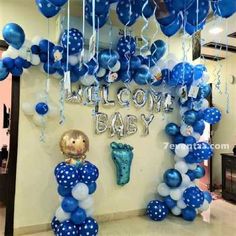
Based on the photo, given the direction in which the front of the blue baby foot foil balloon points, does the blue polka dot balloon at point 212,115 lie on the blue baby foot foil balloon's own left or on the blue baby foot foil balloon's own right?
on the blue baby foot foil balloon's own left

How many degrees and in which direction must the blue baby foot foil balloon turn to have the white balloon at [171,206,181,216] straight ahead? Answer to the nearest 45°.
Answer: approximately 90° to its left

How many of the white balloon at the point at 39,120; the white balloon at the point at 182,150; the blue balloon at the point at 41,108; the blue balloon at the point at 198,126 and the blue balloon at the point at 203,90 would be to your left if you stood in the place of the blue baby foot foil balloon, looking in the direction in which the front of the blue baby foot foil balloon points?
3

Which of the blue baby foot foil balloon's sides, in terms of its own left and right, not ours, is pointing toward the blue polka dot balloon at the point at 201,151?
left

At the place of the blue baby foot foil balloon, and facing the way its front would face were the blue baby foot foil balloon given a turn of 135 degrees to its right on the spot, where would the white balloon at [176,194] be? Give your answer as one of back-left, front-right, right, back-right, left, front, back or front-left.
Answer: back-right

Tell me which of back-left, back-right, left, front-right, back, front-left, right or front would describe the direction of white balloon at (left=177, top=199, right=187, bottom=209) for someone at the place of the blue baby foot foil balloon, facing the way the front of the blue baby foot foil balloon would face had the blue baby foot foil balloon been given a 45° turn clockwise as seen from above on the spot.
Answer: back-left

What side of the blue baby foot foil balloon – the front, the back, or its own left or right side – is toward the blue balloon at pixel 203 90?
left

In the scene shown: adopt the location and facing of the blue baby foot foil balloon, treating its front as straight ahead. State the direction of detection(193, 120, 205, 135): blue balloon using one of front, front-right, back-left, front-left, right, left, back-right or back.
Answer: left

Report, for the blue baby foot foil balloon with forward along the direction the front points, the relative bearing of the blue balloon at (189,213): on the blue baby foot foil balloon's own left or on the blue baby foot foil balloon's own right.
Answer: on the blue baby foot foil balloon's own left

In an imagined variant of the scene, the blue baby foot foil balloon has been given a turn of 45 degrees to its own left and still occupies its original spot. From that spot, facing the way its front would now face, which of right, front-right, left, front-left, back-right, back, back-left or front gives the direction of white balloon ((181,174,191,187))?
front-left

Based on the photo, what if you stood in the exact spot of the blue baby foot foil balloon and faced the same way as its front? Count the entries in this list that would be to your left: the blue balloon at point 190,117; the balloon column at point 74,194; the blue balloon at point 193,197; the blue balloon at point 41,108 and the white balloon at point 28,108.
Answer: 2

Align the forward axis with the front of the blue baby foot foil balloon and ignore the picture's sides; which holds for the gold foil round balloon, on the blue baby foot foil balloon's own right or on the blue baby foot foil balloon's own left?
on the blue baby foot foil balloon's own right

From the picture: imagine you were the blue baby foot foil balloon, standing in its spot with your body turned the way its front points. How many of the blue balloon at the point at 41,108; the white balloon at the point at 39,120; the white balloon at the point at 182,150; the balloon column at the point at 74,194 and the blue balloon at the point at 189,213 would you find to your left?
2

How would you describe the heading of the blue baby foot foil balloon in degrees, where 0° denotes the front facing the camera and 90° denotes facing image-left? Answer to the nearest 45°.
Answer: approximately 0°

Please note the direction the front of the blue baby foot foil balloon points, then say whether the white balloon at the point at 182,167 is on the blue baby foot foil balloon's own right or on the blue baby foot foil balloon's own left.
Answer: on the blue baby foot foil balloon's own left
